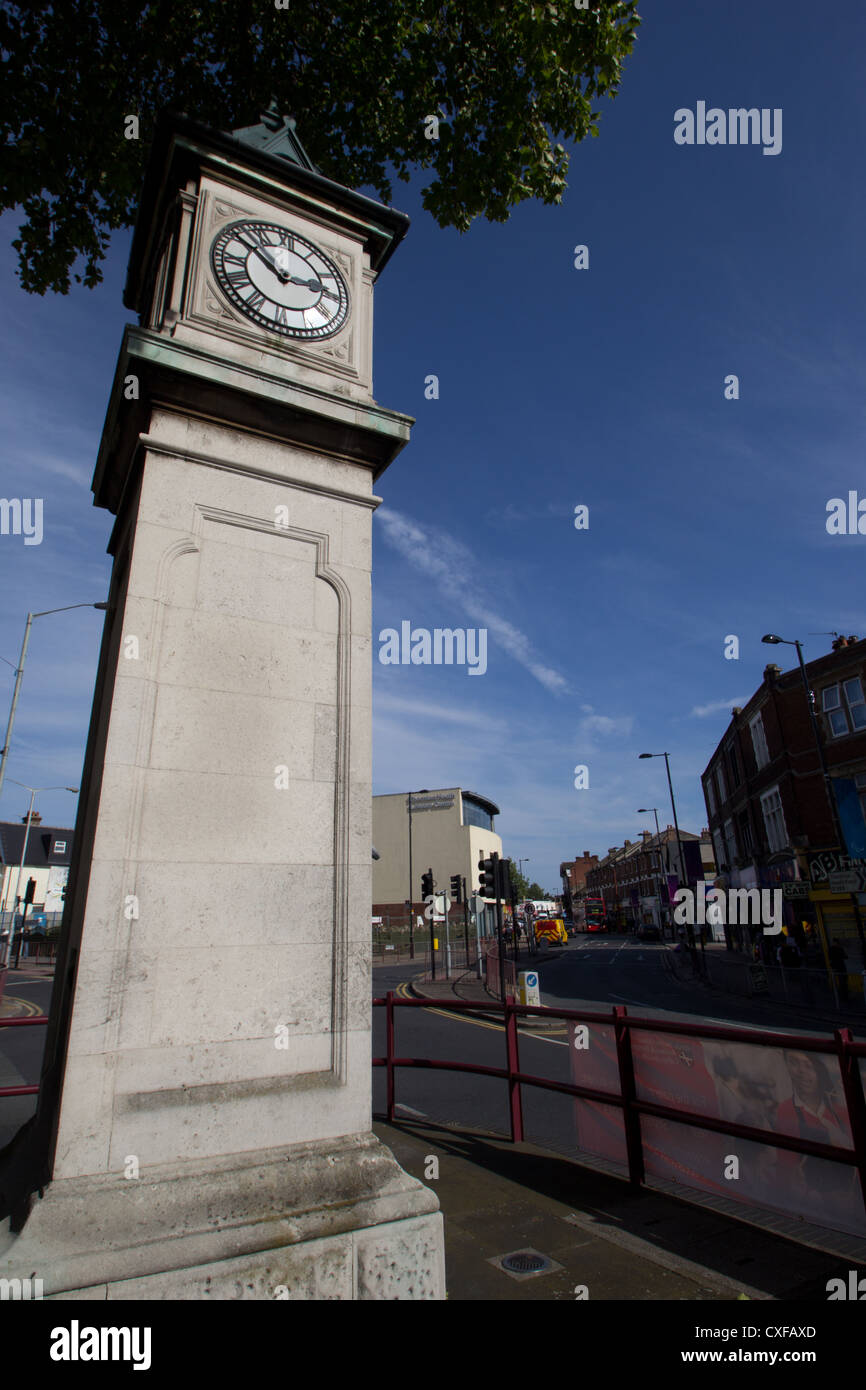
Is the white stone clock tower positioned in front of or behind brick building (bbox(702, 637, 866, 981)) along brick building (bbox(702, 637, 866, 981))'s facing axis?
in front

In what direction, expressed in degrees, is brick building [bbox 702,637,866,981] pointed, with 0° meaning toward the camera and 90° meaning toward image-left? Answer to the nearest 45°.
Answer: approximately 45°

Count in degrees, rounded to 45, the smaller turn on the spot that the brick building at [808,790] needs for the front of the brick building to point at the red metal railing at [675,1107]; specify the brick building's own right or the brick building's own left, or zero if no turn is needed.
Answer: approximately 45° to the brick building's own left

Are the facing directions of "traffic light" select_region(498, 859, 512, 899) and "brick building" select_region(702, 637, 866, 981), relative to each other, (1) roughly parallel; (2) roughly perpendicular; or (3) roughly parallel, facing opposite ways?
roughly perpendicular

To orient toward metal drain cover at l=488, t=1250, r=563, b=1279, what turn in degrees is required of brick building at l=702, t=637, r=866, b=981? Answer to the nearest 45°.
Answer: approximately 45° to its left

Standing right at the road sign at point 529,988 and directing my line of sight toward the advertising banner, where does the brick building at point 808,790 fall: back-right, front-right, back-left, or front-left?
back-left

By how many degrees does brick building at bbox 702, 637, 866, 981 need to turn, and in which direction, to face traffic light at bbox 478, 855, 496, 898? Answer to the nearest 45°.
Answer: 0° — it already faces it

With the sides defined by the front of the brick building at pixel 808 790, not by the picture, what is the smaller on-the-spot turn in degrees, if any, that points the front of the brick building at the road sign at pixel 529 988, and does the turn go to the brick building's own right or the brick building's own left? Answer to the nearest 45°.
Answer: approximately 45° to the brick building's own left
